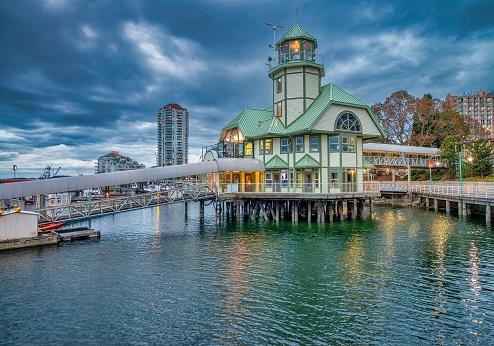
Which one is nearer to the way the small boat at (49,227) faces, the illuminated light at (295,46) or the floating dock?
the illuminated light
